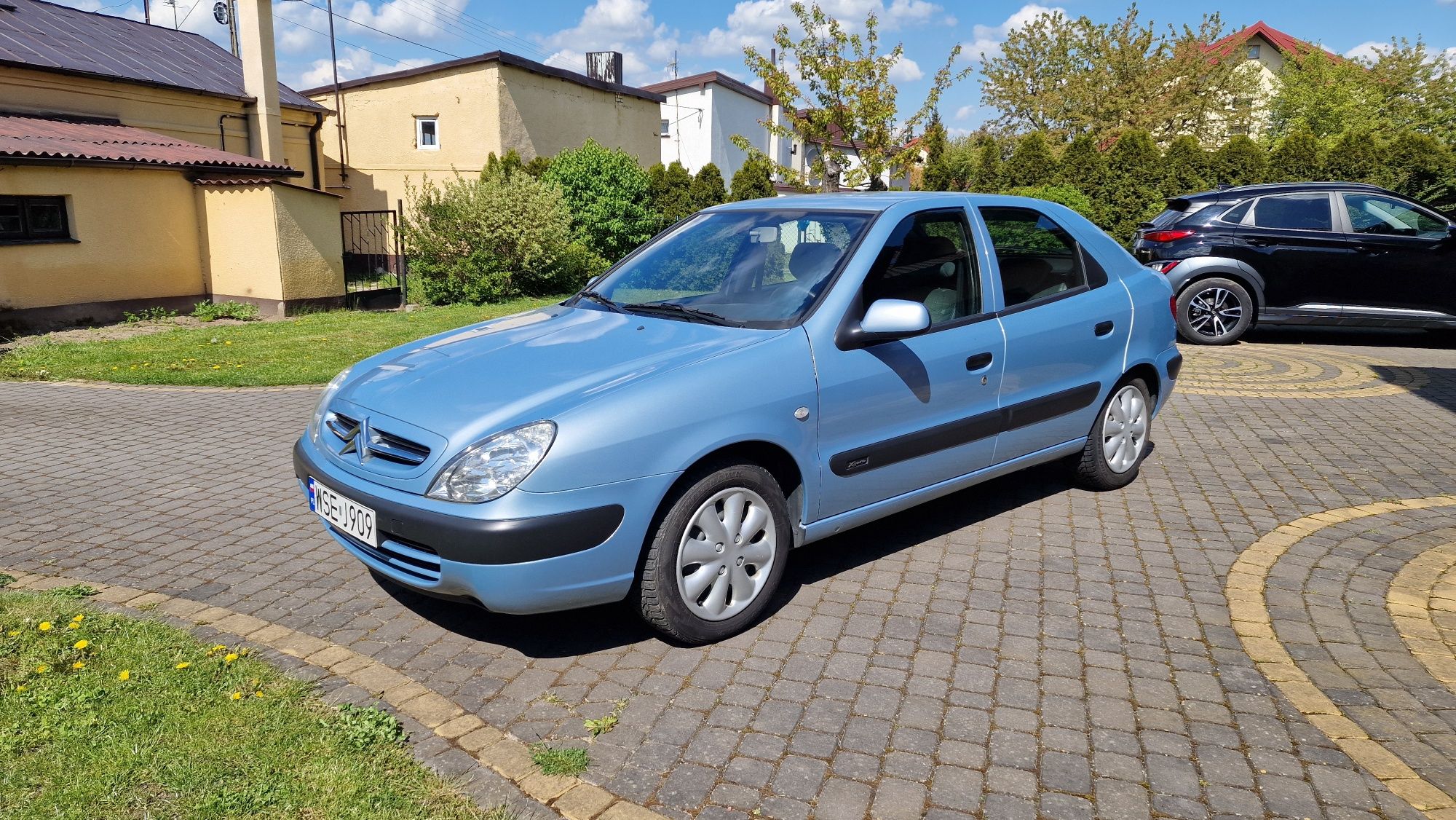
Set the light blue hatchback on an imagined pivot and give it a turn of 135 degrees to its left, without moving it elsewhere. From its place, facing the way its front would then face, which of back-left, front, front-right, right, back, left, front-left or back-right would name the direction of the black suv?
front-left

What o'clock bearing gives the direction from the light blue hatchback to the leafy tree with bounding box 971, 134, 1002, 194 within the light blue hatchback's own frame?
The leafy tree is roughly at 5 o'clock from the light blue hatchback.

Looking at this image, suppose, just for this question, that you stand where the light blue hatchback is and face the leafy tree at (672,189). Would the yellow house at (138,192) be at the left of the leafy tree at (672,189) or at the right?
left

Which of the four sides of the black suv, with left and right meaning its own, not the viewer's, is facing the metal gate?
back

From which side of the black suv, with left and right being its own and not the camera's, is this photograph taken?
right

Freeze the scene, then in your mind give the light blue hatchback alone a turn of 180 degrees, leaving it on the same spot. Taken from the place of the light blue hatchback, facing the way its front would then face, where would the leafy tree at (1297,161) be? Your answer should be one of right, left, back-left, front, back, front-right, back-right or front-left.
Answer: front

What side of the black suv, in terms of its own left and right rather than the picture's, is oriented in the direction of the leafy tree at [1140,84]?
left

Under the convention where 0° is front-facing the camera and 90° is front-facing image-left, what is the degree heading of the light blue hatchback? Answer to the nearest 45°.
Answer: approximately 45°

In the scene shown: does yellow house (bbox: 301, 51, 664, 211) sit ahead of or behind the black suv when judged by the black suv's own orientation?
behind

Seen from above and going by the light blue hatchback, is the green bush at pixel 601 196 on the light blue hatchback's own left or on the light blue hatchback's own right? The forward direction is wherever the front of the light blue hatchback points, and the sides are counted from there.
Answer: on the light blue hatchback's own right
